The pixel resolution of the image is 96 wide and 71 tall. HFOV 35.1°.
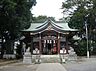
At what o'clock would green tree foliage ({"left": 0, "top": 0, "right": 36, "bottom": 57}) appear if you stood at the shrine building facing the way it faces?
The green tree foliage is roughly at 2 o'clock from the shrine building.

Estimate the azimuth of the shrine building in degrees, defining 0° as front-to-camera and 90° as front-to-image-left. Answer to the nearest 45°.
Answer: approximately 0°
